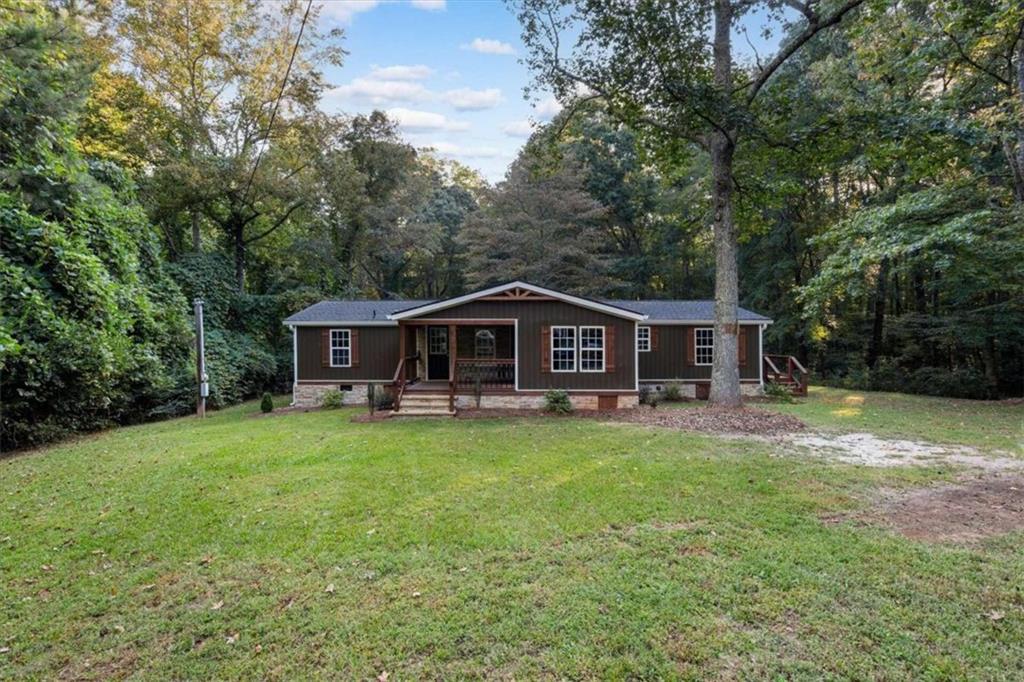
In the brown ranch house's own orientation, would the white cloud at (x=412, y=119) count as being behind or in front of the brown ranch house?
behind

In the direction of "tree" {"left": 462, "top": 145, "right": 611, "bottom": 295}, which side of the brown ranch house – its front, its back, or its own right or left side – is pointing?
back

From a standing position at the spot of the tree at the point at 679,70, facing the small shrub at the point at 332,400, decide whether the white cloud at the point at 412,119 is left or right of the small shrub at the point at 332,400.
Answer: right

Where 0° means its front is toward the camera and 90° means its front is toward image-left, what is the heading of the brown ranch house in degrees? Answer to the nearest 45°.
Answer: approximately 0°

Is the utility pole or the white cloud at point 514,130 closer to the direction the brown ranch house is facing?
the utility pole

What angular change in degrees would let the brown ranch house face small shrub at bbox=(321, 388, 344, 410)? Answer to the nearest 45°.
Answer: approximately 90° to its right

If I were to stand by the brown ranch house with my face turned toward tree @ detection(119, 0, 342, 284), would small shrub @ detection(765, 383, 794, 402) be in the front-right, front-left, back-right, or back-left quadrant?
back-right

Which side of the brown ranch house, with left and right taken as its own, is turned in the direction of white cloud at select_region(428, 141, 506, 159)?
back

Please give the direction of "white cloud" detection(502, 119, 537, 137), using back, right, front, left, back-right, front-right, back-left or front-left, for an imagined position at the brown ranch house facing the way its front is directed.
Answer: back
